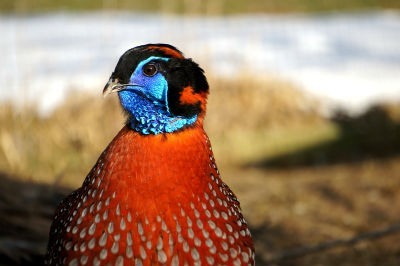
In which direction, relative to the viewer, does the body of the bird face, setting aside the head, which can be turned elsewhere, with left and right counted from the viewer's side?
facing the viewer
